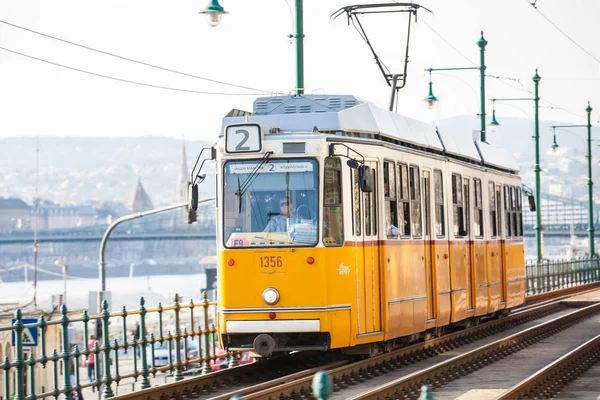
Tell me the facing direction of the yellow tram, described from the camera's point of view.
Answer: facing the viewer and to the left of the viewer
